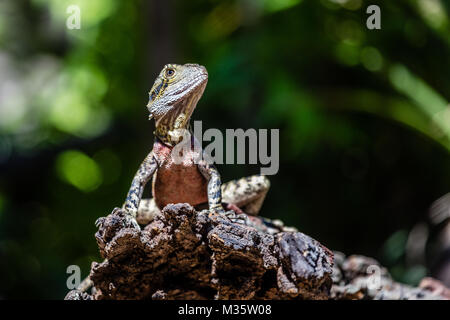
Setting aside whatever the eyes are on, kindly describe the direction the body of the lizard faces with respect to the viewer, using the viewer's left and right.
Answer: facing the viewer
